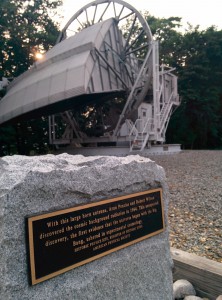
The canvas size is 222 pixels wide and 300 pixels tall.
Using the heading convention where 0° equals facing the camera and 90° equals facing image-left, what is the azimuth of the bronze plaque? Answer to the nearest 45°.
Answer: approximately 315°

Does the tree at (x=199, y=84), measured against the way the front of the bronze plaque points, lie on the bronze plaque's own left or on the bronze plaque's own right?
on the bronze plaque's own left
